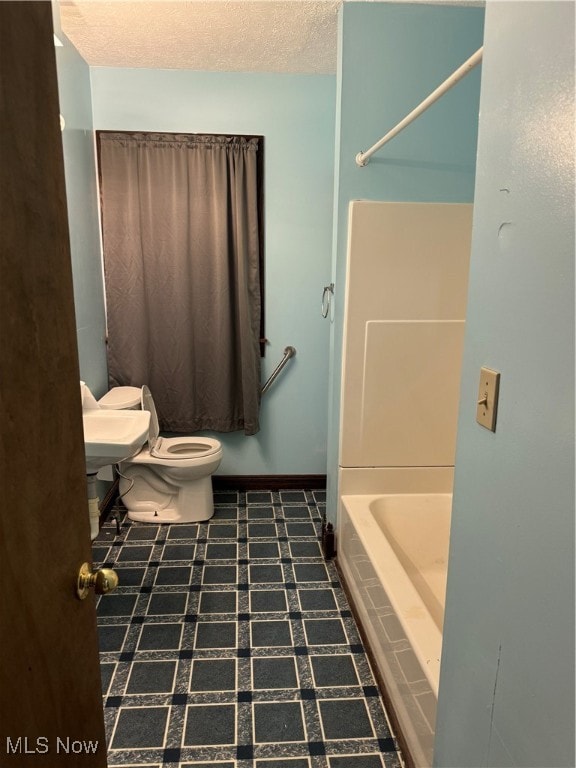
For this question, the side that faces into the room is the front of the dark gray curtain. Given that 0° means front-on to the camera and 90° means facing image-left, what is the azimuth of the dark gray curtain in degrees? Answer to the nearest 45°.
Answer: approximately 0°

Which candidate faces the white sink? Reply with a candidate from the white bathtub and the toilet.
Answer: the white bathtub

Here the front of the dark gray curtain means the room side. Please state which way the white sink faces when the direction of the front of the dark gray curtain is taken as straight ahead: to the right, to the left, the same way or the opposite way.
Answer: to the left

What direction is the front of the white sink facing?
to the viewer's right

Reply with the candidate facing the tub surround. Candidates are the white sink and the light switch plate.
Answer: the white sink

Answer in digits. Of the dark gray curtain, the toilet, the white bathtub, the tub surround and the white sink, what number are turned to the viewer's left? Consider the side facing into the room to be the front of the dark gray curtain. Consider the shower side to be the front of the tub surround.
2

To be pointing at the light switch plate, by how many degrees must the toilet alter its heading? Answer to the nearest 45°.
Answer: approximately 90° to its right

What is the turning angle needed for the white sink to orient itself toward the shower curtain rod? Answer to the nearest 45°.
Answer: approximately 45° to its right
